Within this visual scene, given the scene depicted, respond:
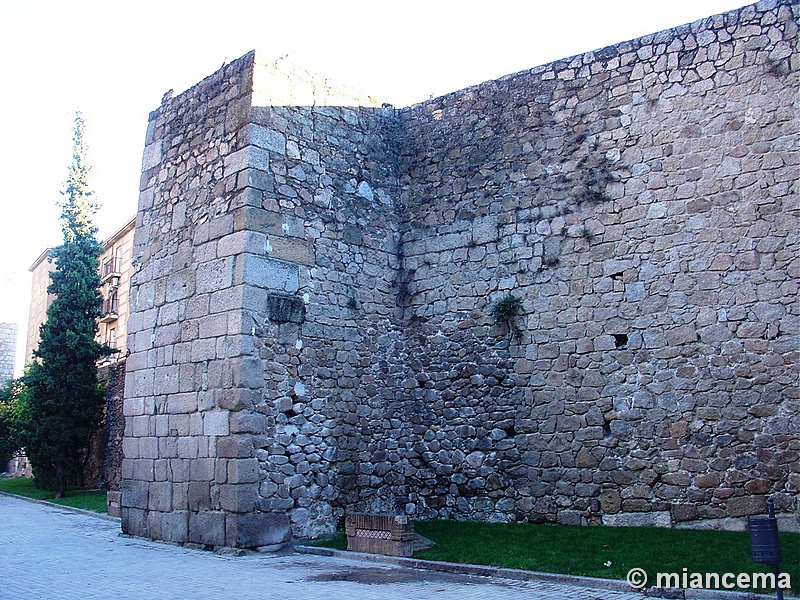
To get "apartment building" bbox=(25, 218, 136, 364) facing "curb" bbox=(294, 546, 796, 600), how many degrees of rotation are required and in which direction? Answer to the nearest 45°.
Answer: approximately 45° to its left

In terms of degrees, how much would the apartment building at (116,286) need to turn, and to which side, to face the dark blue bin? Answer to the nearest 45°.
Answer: approximately 45° to its left
